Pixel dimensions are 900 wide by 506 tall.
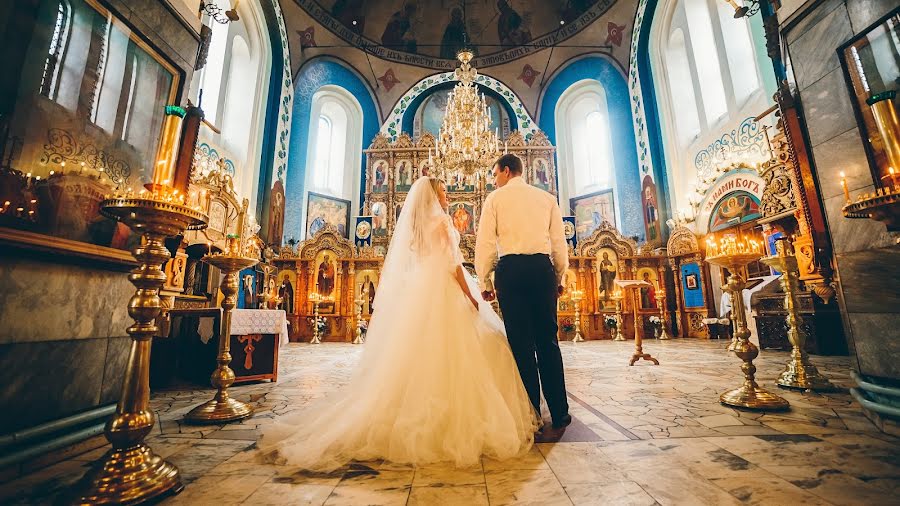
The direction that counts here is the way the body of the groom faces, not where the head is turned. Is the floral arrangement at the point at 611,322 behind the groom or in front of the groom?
in front

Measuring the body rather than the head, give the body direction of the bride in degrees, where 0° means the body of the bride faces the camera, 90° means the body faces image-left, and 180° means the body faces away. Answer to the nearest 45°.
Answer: approximately 225°

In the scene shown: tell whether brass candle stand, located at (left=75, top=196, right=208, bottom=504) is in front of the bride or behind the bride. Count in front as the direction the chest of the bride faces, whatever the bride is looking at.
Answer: behind

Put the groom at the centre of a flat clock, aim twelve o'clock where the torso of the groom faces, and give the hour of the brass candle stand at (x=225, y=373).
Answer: The brass candle stand is roughly at 9 o'clock from the groom.

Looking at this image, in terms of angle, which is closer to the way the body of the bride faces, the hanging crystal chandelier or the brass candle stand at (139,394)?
the hanging crystal chandelier

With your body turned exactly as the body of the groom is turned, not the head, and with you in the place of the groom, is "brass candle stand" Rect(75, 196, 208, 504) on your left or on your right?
on your left

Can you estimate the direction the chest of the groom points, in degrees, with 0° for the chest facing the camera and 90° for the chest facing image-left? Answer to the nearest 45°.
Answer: approximately 180°

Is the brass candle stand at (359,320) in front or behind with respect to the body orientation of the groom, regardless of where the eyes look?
in front

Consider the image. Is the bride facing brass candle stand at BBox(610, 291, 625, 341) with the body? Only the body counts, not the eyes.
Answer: yes

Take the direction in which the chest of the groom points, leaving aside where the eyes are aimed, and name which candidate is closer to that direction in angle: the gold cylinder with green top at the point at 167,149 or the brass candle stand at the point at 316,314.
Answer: the brass candle stand

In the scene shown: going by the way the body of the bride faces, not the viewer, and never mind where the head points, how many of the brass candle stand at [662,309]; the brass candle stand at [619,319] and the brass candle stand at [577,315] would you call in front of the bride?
3

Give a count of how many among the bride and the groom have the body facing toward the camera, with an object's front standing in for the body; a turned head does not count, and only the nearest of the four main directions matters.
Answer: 0

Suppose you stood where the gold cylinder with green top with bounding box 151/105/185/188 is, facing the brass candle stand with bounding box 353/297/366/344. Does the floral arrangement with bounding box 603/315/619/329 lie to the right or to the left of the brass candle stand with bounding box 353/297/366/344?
right

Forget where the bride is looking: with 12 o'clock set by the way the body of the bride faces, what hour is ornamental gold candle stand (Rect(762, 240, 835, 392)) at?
The ornamental gold candle stand is roughly at 1 o'clock from the bride.

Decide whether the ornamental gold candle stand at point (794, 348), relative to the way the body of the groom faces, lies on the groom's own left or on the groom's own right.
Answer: on the groom's own right
